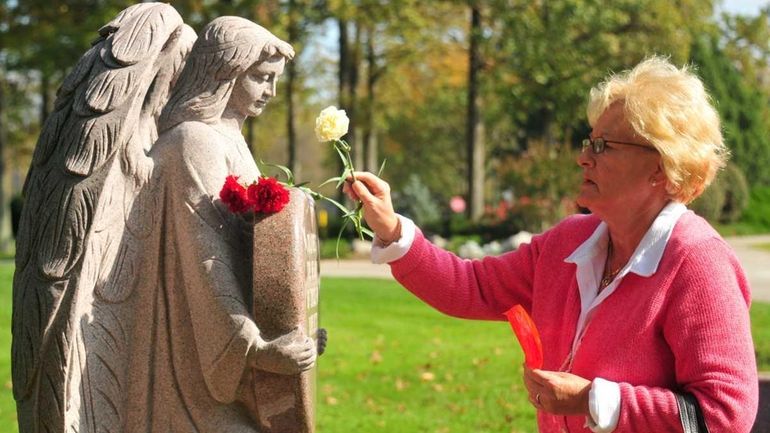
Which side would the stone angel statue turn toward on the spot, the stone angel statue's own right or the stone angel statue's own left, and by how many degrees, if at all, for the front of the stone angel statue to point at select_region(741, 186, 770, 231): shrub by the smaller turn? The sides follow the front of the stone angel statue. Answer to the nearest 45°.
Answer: approximately 45° to the stone angel statue's own left

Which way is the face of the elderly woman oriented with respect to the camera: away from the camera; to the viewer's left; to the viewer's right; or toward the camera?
to the viewer's left

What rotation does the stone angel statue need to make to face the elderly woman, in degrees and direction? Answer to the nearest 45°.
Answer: approximately 45° to its right

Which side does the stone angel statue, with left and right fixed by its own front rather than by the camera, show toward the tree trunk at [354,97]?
left

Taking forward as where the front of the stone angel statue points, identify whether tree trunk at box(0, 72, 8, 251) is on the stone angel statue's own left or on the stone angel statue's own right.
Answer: on the stone angel statue's own left

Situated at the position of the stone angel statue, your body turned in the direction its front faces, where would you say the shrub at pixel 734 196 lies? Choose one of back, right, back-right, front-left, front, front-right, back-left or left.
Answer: front-left

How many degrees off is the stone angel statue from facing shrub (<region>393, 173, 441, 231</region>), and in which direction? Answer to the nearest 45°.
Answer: approximately 90° to its left

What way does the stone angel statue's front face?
to the viewer's right

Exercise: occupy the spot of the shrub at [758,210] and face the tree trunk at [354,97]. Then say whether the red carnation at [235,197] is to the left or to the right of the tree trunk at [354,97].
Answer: left
